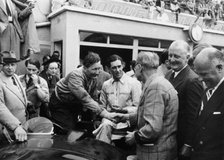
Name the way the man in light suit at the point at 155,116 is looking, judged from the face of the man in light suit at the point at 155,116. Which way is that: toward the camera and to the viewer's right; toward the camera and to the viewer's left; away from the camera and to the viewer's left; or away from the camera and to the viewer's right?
away from the camera and to the viewer's left

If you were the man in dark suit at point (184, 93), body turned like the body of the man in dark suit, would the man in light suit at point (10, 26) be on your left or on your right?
on your right

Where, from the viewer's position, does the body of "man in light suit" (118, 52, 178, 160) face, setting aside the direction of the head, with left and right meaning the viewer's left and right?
facing away from the viewer and to the left of the viewer

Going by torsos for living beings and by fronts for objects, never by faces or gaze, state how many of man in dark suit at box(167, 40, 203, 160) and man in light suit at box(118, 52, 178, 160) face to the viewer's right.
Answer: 0

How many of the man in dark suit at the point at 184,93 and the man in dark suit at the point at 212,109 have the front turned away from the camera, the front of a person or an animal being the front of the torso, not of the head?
0

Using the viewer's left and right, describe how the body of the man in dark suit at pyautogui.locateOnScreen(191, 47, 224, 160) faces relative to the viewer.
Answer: facing the viewer and to the left of the viewer

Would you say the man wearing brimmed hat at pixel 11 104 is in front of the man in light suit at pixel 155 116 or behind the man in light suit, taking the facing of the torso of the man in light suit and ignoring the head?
in front

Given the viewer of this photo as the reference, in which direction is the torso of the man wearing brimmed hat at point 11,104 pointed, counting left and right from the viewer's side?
facing the viewer and to the right of the viewer
